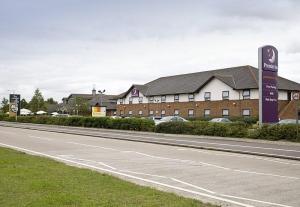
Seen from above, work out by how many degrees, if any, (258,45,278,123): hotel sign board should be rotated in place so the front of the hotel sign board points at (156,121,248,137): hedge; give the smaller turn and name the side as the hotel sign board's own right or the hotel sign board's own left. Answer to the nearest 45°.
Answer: approximately 135° to the hotel sign board's own right
